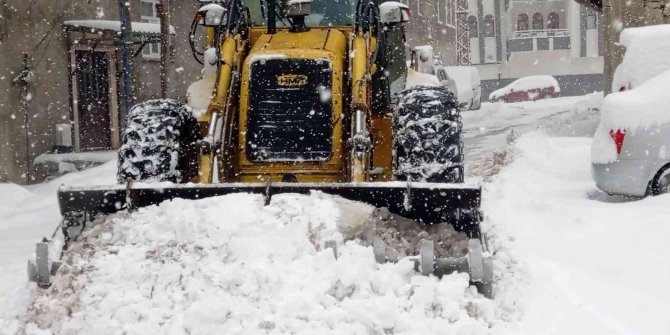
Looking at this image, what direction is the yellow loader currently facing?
toward the camera

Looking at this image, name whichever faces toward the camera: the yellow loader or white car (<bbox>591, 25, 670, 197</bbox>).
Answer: the yellow loader

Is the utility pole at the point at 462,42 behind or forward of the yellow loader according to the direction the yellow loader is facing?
behind

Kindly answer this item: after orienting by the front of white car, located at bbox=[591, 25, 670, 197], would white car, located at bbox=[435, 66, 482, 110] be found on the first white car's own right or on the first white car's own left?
on the first white car's own left

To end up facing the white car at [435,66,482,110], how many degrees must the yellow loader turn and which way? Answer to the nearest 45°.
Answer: approximately 180°

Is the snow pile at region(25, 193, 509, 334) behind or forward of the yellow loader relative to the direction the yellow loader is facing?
forward

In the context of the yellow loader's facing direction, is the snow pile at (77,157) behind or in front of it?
behind
